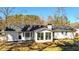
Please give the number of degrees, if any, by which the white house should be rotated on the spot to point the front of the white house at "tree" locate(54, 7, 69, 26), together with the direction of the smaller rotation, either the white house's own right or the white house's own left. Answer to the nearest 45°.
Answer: approximately 90° to the white house's own left

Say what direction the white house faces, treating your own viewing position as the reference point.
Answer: facing the viewer
